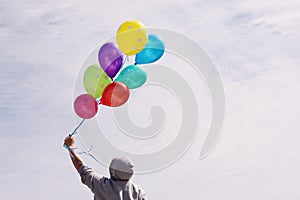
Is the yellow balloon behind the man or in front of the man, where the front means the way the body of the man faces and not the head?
in front

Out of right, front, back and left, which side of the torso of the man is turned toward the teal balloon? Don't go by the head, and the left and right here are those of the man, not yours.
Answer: front

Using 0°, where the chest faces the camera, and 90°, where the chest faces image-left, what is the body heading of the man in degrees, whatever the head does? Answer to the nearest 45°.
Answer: approximately 180°

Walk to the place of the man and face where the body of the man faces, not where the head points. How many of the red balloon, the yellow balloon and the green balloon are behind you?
0

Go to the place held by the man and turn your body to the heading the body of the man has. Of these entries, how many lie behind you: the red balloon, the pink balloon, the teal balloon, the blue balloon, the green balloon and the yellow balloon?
0

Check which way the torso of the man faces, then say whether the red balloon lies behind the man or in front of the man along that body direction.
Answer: in front

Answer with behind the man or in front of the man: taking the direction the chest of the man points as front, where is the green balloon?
in front
